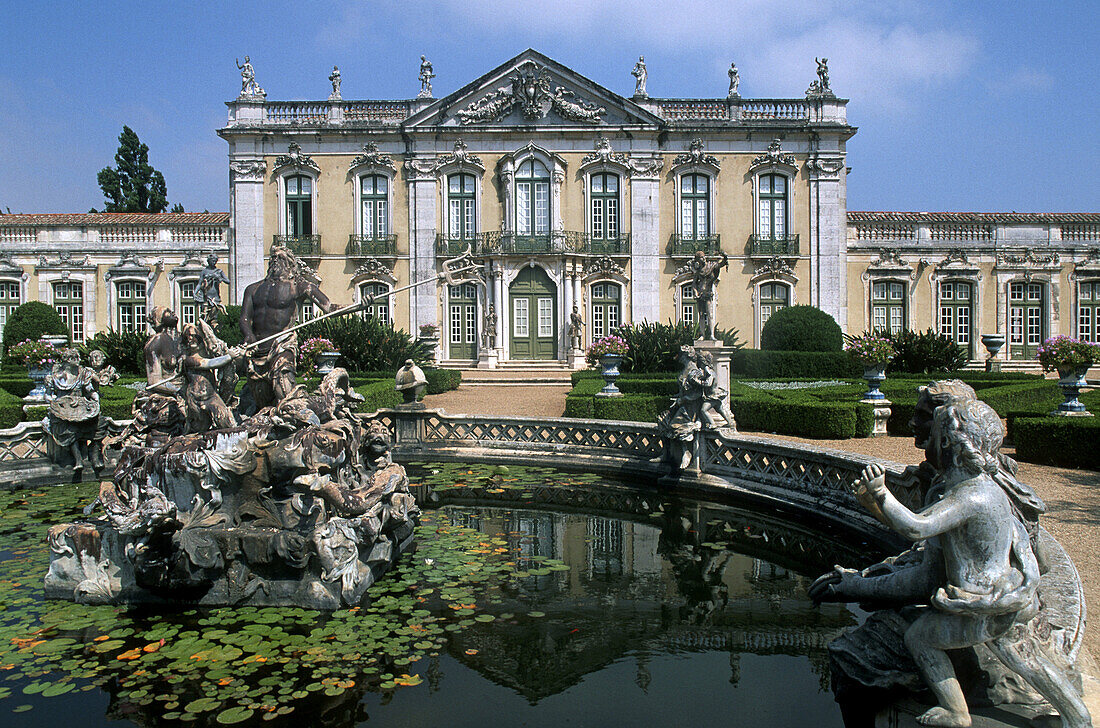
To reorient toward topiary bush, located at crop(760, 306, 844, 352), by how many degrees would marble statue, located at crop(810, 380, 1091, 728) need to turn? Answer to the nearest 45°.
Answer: approximately 90° to its right

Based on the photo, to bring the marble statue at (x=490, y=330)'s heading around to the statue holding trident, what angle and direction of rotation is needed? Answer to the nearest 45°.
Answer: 0° — it already faces it

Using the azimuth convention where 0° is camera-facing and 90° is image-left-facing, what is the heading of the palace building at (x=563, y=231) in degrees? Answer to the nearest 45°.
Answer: approximately 0°

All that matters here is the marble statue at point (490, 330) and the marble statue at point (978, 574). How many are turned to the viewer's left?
1

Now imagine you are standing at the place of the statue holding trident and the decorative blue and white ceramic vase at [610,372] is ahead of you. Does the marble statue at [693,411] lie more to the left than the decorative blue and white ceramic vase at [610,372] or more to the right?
right

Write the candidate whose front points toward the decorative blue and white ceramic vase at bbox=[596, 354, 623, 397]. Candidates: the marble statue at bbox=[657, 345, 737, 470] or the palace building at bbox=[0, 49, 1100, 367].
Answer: the palace building

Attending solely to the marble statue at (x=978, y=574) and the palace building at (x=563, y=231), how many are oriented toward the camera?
1

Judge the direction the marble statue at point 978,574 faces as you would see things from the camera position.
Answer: facing to the left of the viewer
